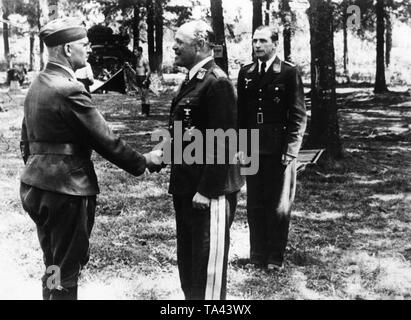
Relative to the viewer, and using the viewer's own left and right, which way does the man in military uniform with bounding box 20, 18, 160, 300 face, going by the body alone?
facing away from the viewer and to the right of the viewer

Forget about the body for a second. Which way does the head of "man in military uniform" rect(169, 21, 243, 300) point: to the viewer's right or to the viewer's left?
to the viewer's left

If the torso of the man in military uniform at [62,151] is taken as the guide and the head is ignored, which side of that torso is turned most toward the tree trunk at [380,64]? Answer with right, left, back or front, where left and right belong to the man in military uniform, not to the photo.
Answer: front

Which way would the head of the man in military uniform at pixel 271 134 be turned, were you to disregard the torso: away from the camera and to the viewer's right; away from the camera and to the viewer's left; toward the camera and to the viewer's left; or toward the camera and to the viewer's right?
toward the camera and to the viewer's left

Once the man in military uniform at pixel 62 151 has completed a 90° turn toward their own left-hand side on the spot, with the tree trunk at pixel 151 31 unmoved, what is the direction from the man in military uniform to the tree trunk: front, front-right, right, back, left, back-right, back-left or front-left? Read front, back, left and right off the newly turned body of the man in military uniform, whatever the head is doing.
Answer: front-right

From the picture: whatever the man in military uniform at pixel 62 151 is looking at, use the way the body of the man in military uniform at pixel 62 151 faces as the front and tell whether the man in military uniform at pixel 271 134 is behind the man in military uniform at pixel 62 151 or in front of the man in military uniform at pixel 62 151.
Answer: in front

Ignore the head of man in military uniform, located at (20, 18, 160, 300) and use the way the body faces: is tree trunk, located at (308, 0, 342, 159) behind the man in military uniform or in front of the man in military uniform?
in front

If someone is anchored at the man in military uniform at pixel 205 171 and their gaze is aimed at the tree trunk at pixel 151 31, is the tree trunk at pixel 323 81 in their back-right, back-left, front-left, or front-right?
front-right

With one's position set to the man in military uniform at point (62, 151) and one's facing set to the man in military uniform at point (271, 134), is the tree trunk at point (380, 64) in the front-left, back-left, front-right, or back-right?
front-left

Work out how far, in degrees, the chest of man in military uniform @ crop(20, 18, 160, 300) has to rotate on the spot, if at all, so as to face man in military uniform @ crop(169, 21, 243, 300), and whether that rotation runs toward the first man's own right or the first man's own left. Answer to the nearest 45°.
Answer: approximately 45° to the first man's own right

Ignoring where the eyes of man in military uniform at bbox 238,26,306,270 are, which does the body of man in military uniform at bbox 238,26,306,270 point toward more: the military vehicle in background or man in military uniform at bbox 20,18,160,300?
the man in military uniform

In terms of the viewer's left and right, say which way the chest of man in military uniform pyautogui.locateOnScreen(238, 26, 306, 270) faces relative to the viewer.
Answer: facing the viewer and to the left of the viewer
